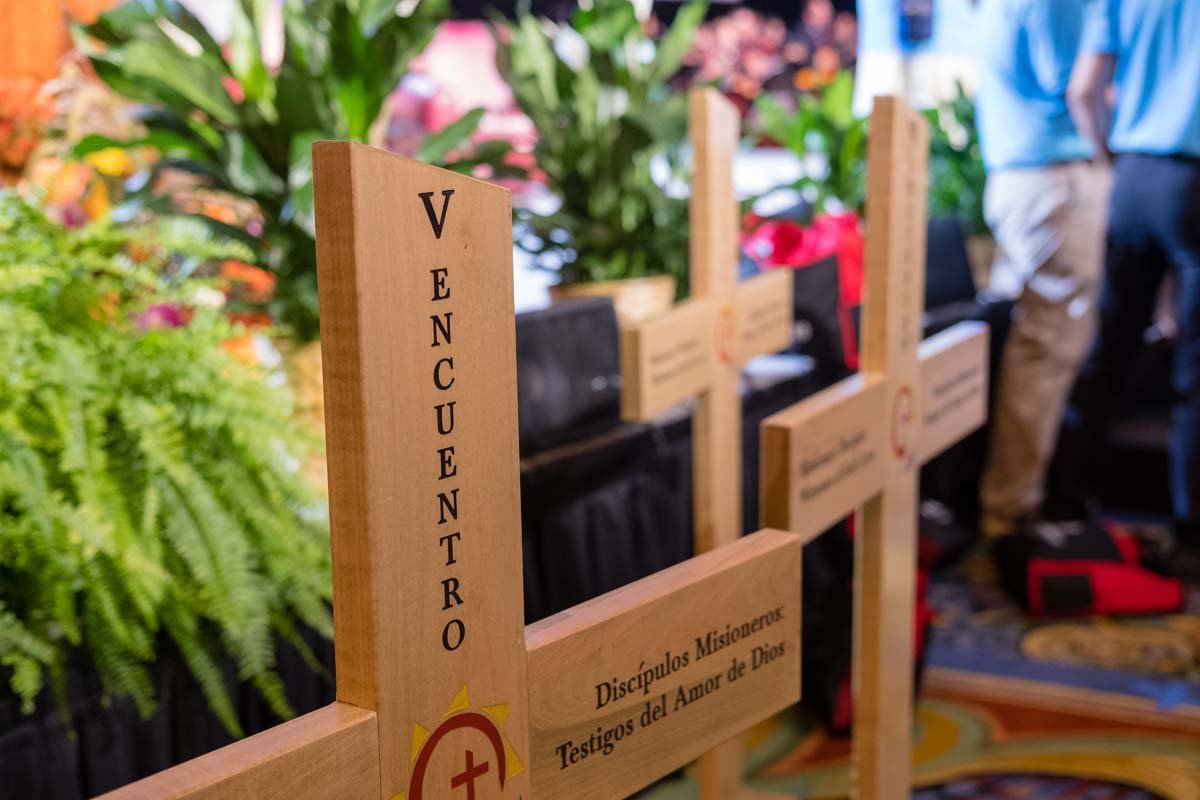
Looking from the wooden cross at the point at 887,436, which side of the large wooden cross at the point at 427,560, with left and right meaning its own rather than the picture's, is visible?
left

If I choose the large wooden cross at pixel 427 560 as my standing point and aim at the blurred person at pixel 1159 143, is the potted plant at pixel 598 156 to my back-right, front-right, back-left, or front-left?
front-left

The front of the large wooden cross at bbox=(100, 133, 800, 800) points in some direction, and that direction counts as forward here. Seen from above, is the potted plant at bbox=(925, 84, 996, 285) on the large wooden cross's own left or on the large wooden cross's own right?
on the large wooden cross's own left

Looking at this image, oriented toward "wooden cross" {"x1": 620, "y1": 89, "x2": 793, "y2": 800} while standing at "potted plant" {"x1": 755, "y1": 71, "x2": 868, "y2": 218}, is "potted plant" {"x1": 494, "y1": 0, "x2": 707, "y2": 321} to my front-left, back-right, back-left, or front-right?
front-right

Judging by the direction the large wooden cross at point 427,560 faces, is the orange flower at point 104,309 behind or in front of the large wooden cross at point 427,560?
behind

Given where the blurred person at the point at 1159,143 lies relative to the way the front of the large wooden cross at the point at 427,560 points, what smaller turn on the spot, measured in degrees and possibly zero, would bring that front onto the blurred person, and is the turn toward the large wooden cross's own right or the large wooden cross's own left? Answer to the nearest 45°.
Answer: approximately 90° to the large wooden cross's own left

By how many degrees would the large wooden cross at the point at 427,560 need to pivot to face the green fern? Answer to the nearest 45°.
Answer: approximately 180°

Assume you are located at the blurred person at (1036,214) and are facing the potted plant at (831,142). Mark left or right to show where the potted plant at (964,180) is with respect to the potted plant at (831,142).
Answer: right

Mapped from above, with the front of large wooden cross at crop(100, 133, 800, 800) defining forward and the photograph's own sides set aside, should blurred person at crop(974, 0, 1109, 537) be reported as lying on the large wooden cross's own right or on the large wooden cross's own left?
on the large wooden cross's own left

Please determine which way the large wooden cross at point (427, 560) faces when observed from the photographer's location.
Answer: facing the viewer and to the right of the viewer

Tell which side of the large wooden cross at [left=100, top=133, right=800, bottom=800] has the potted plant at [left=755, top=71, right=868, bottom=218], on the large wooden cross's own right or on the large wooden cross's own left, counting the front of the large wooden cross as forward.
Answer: on the large wooden cross's own left

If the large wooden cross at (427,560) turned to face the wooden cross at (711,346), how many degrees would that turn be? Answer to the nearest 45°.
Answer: approximately 135° to its left
